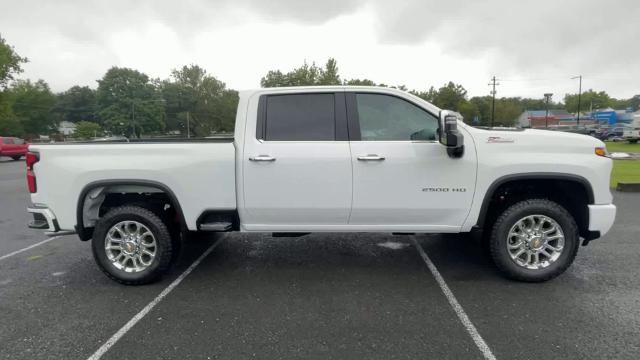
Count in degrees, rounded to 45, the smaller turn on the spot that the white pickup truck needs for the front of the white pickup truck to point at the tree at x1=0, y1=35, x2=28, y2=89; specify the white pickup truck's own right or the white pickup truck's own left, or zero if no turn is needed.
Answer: approximately 135° to the white pickup truck's own left

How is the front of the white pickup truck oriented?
to the viewer's right

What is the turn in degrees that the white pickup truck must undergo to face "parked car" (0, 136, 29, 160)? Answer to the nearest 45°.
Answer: approximately 135° to its left
